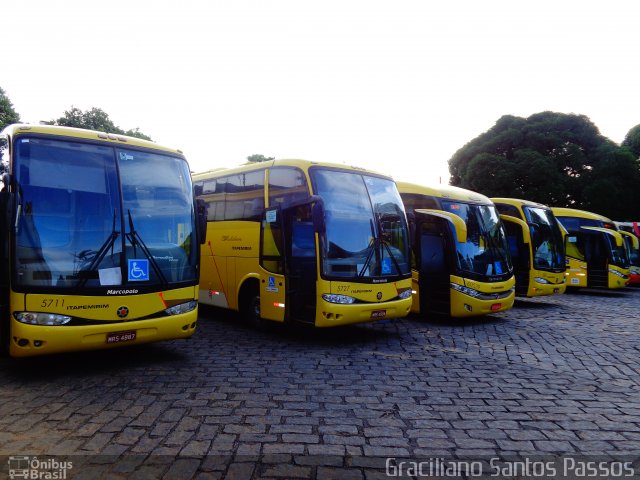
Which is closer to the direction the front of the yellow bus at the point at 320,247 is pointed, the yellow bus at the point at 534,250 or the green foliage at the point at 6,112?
the yellow bus

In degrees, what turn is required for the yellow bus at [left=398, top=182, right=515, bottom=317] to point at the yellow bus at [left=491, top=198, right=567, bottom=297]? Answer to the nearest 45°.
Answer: approximately 90° to its left

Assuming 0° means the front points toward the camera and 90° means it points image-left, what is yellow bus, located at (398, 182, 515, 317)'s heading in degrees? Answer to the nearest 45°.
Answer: approximately 315°

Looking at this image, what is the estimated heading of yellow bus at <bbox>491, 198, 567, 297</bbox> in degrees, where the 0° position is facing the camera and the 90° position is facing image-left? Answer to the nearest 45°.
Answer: approximately 315°

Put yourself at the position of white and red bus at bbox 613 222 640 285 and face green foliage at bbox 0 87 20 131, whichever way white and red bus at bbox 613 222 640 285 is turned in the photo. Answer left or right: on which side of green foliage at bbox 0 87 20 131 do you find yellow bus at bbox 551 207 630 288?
left

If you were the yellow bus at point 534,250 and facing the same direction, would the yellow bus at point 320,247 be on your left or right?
on your right

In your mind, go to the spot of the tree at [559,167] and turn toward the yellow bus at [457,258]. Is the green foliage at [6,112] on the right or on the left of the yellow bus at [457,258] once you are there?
right

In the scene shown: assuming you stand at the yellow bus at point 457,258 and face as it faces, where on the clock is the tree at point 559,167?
The tree is roughly at 8 o'clock from the yellow bus.

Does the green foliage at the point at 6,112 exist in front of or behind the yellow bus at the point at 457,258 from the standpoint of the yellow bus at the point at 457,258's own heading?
behind

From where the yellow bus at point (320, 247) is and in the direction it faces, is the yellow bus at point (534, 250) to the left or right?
on its left

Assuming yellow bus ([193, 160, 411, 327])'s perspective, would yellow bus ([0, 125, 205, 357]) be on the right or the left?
on its right
